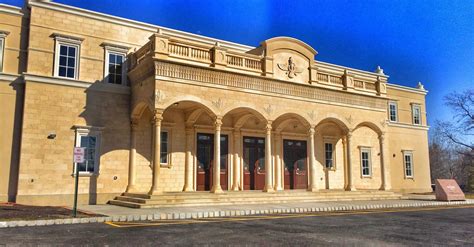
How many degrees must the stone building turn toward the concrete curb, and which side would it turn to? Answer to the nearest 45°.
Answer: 0° — it already faces it

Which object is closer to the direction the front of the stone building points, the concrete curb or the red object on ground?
the concrete curb

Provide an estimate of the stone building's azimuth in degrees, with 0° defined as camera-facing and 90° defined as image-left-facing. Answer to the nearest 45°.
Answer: approximately 315°

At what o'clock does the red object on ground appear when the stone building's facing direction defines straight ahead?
The red object on ground is roughly at 10 o'clock from the stone building.
